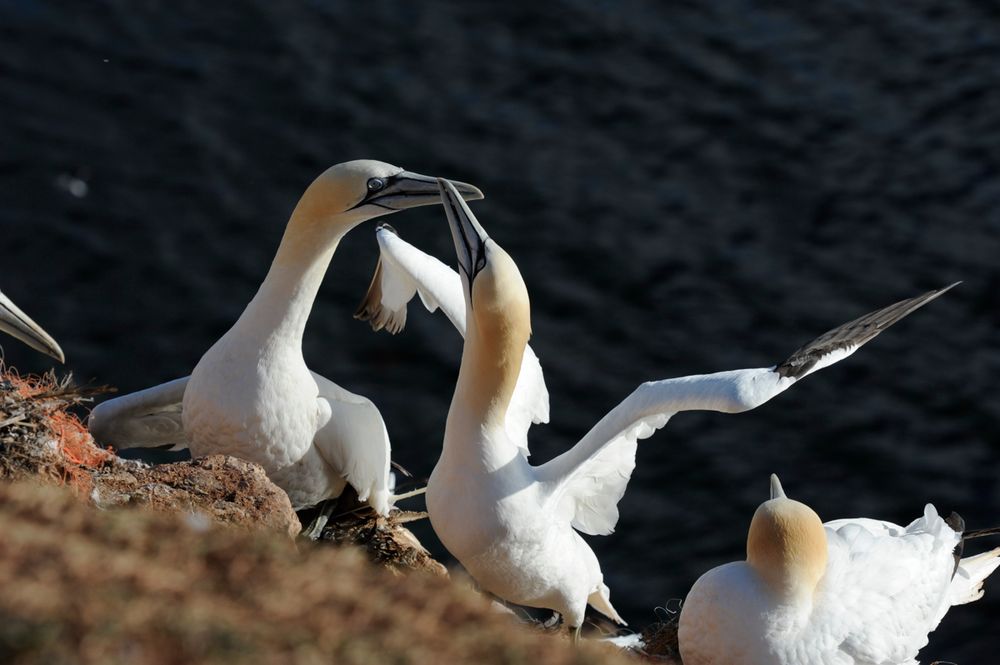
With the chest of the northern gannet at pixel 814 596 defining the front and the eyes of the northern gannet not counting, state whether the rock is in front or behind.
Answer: in front

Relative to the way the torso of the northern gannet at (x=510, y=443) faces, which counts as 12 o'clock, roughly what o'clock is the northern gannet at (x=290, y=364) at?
the northern gannet at (x=290, y=364) is roughly at 2 o'clock from the northern gannet at (x=510, y=443).

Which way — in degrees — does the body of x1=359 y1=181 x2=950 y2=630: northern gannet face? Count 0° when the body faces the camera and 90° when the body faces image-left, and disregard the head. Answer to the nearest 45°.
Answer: approximately 45°
